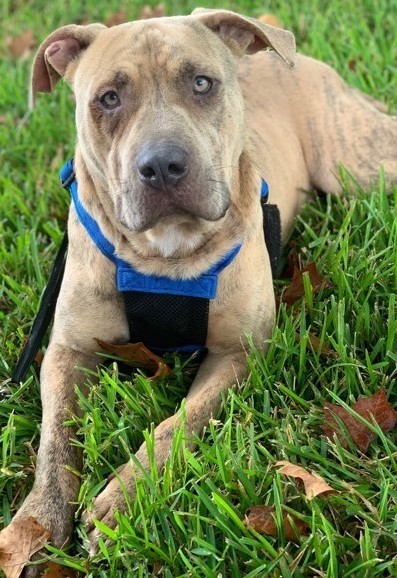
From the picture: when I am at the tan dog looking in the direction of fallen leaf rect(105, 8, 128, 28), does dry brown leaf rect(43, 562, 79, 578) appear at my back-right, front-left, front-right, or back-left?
back-left

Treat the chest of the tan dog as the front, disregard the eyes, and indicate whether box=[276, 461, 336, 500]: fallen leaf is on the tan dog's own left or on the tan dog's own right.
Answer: on the tan dog's own left

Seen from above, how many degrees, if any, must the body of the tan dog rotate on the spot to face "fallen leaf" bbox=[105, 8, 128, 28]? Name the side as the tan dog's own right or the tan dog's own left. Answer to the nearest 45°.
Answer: approximately 135° to the tan dog's own right

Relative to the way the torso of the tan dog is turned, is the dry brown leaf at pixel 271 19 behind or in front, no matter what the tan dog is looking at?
behind

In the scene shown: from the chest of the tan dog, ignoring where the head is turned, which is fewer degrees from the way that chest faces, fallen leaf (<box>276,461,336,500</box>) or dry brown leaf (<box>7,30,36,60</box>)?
the fallen leaf

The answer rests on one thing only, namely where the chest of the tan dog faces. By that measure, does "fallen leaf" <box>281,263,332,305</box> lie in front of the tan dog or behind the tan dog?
behind

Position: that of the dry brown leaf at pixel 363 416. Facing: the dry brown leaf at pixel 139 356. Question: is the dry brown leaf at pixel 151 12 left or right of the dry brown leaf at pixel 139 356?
right

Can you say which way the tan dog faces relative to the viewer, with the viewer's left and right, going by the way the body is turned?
facing the viewer and to the left of the viewer
